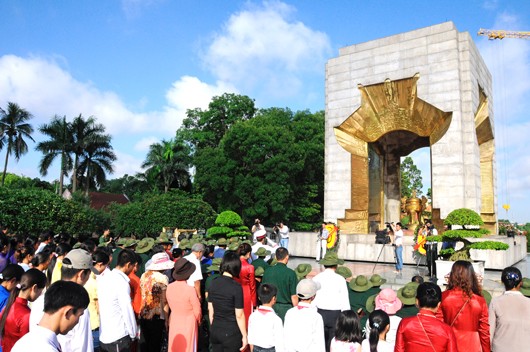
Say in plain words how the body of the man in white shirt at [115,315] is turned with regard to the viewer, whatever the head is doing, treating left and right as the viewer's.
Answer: facing away from the viewer and to the right of the viewer

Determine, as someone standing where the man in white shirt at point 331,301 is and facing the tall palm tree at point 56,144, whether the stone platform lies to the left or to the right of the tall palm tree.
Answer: right

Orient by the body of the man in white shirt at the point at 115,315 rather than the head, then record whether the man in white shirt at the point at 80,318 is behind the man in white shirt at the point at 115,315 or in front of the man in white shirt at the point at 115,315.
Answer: behind

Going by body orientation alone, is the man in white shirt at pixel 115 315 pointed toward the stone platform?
yes

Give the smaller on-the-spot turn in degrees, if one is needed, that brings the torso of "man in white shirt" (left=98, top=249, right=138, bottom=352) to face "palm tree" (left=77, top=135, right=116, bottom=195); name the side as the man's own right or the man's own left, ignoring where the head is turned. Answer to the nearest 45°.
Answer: approximately 45° to the man's own left

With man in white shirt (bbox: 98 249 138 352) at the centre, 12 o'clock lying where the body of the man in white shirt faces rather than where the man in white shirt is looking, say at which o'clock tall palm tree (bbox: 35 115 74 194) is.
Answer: The tall palm tree is roughly at 10 o'clock from the man in white shirt.

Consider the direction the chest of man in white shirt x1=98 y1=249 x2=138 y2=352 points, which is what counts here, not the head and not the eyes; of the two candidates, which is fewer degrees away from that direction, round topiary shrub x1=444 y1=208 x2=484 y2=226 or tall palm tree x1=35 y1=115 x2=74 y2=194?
the round topiary shrub

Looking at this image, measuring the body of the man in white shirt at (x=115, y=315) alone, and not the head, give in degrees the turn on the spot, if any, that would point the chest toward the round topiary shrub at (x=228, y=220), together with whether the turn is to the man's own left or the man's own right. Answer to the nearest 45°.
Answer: approximately 45° to the man's own left

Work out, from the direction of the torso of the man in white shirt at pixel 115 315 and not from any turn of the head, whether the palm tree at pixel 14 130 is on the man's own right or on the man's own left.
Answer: on the man's own left
